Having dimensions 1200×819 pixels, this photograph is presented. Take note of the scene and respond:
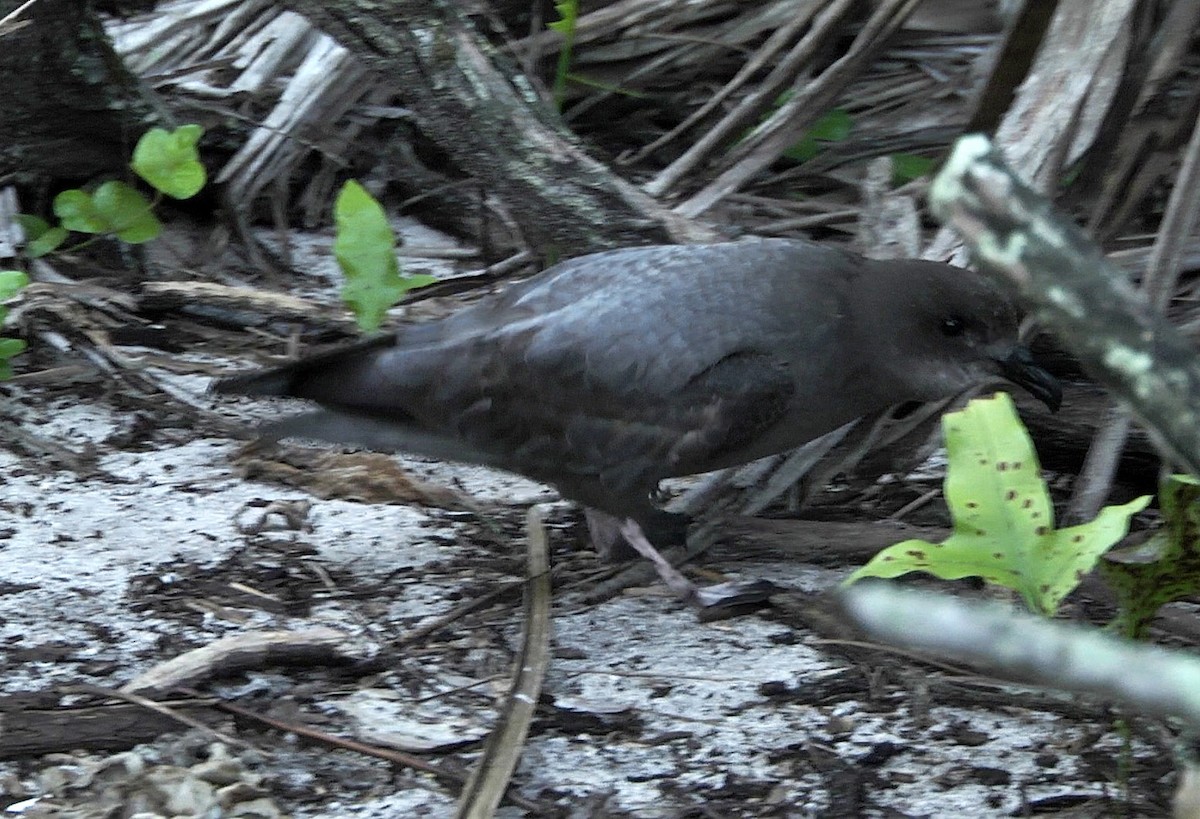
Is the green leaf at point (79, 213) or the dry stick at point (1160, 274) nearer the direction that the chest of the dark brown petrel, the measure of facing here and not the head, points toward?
the dry stick

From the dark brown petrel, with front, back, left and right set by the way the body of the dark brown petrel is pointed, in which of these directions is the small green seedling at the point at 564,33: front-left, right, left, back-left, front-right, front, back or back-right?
left

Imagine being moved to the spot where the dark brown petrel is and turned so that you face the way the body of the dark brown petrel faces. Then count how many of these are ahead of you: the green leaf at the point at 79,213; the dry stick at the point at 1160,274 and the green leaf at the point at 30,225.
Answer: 1

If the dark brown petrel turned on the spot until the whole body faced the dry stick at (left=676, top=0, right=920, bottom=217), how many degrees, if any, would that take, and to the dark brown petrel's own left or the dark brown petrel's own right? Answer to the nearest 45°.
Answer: approximately 90° to the dark brown petrel's own left

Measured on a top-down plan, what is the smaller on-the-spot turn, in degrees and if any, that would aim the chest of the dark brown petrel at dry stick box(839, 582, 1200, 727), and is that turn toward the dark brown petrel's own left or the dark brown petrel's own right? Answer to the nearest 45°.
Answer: approximately 90° to the dark brown petrel's own right

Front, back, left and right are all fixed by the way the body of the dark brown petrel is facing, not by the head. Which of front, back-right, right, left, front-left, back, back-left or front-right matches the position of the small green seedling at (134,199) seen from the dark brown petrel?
back-left

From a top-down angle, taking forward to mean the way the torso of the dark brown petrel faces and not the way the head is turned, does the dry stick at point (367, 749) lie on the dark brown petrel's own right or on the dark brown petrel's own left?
on the dark brown petrel's own right

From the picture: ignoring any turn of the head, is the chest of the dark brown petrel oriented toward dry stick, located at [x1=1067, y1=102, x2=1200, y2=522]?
yes

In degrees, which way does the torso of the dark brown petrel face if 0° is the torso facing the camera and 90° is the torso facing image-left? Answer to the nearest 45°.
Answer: approximately 270°
